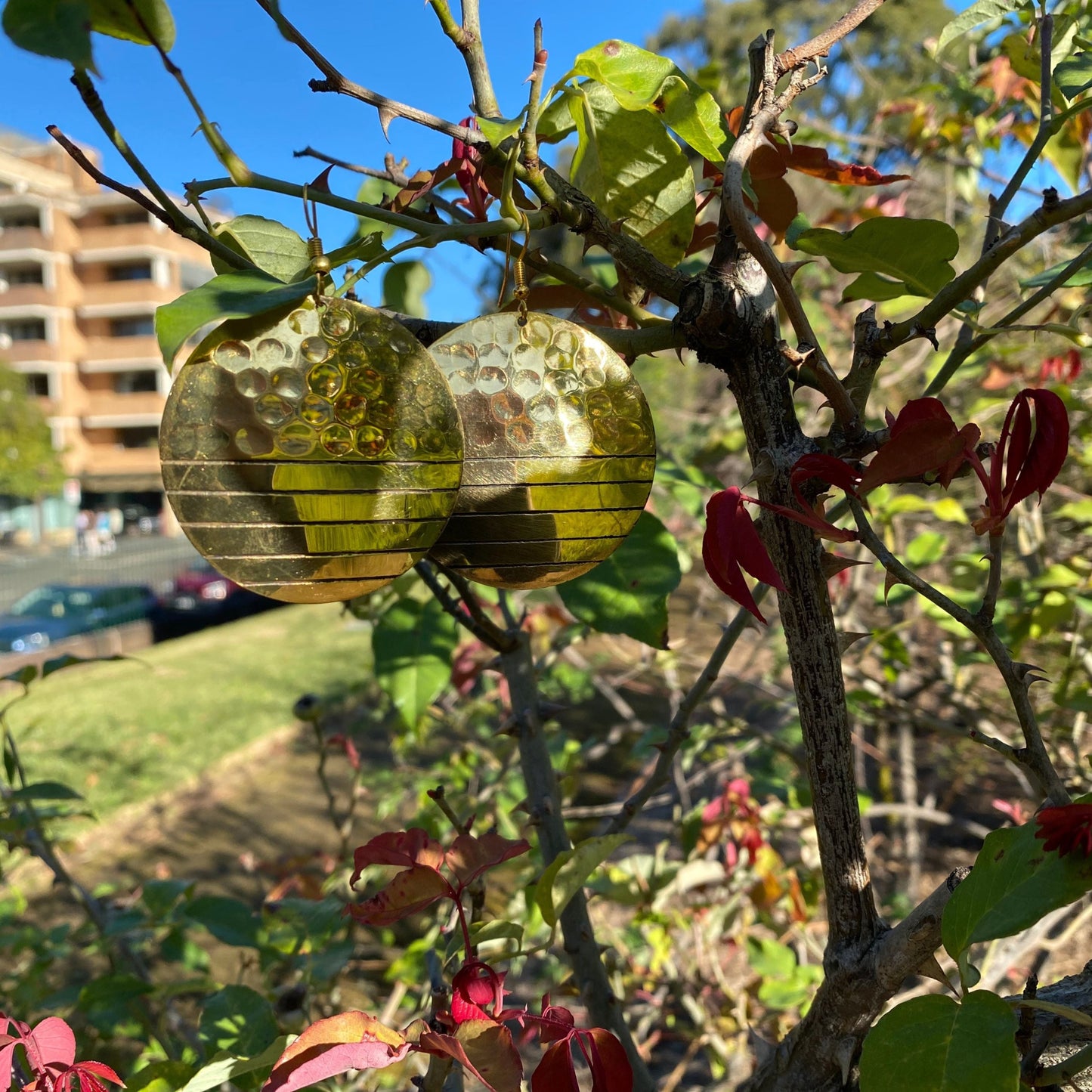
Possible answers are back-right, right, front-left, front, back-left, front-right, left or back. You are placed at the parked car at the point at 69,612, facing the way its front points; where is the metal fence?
left

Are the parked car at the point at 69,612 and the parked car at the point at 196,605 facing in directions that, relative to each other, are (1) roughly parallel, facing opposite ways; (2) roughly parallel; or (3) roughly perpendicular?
roughly parallel

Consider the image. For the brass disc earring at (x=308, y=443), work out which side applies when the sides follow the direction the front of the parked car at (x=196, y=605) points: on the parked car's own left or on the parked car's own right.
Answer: on the parked car's own left

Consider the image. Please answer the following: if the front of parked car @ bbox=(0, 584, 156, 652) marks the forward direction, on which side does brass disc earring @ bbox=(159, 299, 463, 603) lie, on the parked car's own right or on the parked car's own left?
on the parked car's own left

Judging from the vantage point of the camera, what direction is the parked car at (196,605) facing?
facing the viewer and to the left of the viewer

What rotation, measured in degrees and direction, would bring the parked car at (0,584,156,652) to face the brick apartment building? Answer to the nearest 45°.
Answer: approximately 135° to its right

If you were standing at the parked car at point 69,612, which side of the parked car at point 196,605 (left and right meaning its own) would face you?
front

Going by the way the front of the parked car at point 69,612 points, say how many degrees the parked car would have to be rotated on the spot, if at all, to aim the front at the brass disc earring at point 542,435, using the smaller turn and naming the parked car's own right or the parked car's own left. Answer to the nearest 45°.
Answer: approximately 45° to the parked car's own left

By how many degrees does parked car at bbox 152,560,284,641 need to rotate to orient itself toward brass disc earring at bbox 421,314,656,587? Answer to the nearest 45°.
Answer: approximately 45° to its left

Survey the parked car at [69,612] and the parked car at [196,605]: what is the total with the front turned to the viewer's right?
0
